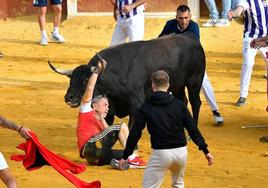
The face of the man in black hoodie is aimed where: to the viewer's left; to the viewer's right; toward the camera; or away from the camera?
away from the camera

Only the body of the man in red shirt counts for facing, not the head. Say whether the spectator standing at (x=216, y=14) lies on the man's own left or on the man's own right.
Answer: on the man's own left

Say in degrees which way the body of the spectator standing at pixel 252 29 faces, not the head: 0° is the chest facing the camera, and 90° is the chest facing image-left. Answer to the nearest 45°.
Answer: approximately 45°

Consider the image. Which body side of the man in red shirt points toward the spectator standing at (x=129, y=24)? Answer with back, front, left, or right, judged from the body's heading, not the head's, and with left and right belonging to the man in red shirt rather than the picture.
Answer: left

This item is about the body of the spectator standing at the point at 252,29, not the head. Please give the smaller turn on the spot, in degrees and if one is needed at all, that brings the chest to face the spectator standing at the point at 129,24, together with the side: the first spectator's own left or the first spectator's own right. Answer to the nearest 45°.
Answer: approximately 45° to the first spectator's own right

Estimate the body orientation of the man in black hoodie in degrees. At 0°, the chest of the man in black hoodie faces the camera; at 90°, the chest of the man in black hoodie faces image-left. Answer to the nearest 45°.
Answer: approximately 180°

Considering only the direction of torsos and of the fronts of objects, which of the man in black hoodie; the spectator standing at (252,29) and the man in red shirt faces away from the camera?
the man in black hoodie

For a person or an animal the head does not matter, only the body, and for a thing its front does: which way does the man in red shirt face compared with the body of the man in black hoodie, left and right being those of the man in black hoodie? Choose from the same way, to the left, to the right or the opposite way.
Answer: to the right

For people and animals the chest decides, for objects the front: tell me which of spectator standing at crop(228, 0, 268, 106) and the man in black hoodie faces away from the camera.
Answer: the man in black hoodie

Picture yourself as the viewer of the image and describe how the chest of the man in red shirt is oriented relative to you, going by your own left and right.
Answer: facing to the right of the viewer

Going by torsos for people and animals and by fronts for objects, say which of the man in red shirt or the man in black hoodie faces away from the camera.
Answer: the man in black hoodie

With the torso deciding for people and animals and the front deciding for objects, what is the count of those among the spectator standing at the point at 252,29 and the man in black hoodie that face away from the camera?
1
